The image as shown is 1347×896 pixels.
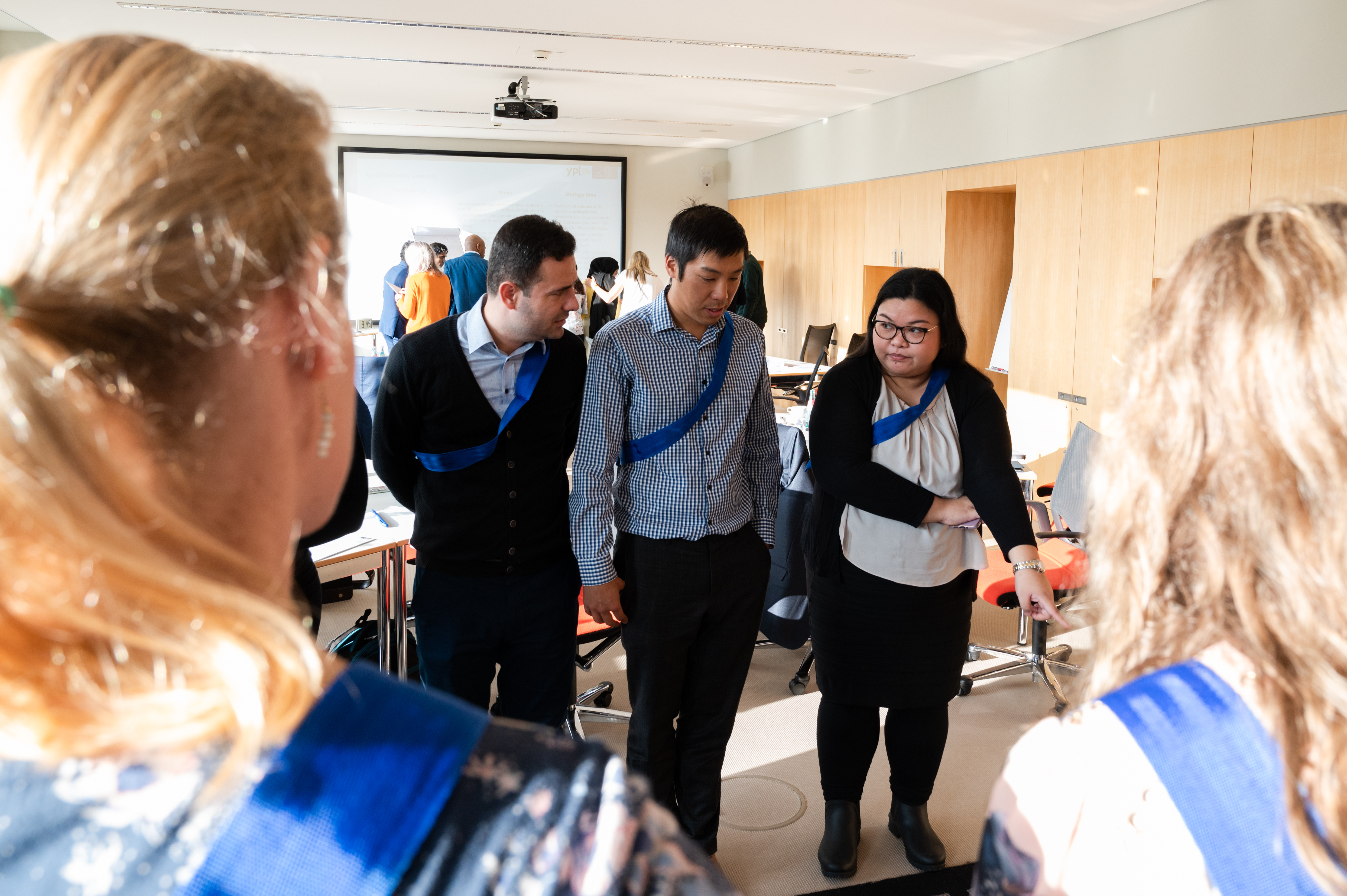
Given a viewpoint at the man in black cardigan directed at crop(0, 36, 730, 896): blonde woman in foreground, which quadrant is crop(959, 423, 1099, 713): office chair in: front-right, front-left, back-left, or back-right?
back-left

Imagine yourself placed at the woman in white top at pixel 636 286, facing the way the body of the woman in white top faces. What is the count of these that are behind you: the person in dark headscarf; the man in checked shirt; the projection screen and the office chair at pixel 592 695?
2

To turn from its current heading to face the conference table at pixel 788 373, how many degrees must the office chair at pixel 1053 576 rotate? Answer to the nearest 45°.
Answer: approximately 45° to its right

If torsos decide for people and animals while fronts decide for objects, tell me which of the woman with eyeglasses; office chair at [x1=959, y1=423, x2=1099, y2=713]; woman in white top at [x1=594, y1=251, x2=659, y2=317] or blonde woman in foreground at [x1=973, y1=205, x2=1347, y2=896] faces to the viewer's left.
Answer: the office chair

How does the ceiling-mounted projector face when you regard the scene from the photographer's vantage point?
facing away from the viewer

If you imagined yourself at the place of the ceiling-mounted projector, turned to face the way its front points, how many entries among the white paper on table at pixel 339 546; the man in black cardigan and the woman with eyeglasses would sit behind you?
3

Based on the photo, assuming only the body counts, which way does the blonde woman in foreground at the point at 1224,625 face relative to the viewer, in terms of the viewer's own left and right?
facing away from the viewer

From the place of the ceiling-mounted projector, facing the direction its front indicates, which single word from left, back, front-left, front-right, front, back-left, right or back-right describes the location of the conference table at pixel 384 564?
back

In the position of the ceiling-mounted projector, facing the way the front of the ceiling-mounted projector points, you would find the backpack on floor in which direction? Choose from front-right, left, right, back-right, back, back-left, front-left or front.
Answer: back

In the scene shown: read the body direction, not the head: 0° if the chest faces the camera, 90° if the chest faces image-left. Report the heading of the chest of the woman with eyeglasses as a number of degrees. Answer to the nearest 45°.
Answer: approximately 0°

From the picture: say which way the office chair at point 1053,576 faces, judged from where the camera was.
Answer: facing to the left of the viewer
